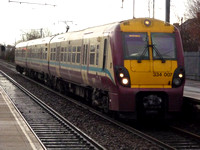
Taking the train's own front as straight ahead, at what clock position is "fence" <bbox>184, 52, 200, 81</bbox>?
The fence is roughly at 8 o'clock from the train.

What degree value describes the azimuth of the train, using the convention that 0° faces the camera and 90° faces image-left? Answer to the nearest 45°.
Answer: approximately 315°
